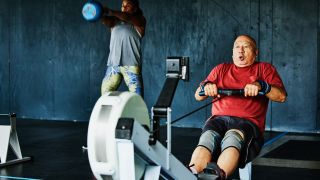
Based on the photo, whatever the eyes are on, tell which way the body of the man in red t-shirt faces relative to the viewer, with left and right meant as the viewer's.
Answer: facing the viewer and to the left of the viewer
